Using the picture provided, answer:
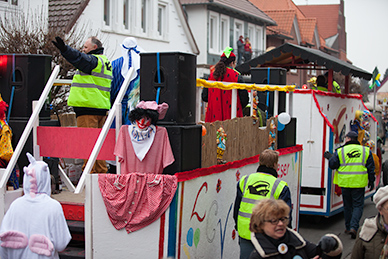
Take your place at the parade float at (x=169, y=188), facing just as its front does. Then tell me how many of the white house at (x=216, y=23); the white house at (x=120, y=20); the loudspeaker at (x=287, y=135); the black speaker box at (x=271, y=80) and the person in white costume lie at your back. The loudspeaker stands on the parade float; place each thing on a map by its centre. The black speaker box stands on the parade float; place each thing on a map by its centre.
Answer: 1

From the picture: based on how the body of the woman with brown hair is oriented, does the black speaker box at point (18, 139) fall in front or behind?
behind

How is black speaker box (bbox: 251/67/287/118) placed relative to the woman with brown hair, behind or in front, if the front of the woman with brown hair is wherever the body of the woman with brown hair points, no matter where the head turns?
behind

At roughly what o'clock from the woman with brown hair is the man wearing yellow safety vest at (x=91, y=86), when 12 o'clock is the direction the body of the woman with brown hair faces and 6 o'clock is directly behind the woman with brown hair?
The man wearing yellow safety vest is roughly at 6 o'clock from the woman with brown hair.

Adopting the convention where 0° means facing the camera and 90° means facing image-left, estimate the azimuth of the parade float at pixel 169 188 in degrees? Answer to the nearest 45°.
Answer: approximately 225°

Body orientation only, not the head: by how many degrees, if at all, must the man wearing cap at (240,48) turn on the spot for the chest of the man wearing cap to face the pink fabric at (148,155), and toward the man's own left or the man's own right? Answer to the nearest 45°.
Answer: approximately 90° to the man's own right

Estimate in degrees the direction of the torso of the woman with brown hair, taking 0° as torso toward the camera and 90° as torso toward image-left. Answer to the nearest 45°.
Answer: approximately 315°
